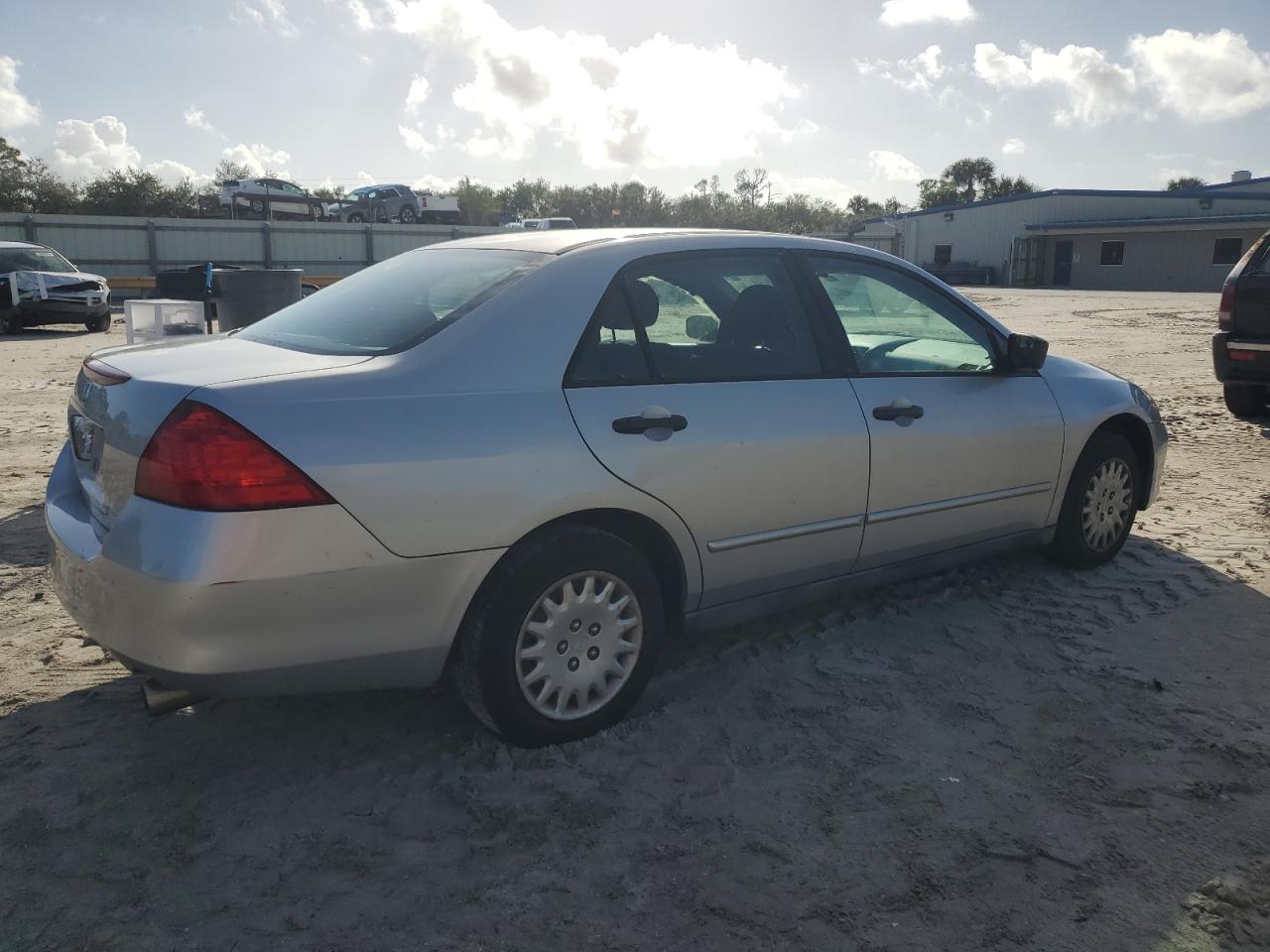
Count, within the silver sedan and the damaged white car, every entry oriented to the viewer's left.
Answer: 0

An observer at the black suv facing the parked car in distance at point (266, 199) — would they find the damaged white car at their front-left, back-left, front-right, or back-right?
front-left

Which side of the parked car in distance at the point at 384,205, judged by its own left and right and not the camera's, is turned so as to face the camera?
left

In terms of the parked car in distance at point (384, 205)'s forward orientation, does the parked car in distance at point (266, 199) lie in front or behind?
in front

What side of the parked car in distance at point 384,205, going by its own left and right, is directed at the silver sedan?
left

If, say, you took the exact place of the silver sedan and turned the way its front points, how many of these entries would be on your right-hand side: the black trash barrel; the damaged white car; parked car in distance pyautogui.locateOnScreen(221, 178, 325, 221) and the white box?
0

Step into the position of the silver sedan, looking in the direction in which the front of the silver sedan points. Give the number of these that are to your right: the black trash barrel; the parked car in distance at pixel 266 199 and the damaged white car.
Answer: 0

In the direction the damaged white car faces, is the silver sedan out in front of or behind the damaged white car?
in front

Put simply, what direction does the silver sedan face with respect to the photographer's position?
facing away from the viewer and to the right of the viewer

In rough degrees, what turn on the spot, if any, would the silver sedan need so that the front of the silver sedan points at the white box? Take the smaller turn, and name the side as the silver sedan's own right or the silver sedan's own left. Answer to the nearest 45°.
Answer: approximately 90° to the silver sedan's own left

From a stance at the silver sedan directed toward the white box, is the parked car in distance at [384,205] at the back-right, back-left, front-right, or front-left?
front-right

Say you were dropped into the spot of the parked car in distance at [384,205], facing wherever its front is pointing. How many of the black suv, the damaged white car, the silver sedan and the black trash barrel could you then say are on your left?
4

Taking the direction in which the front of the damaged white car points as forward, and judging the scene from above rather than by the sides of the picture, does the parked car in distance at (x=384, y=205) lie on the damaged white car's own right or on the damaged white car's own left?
on the damaged white car's own left

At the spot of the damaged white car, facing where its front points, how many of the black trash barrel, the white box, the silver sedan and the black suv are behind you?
0

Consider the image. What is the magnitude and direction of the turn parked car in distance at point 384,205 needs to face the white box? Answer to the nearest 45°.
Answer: approximately 90° to its left

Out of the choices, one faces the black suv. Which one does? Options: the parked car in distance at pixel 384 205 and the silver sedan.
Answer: the silver sedan

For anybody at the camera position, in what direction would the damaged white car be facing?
facing the viewer and to the right of the viewer
